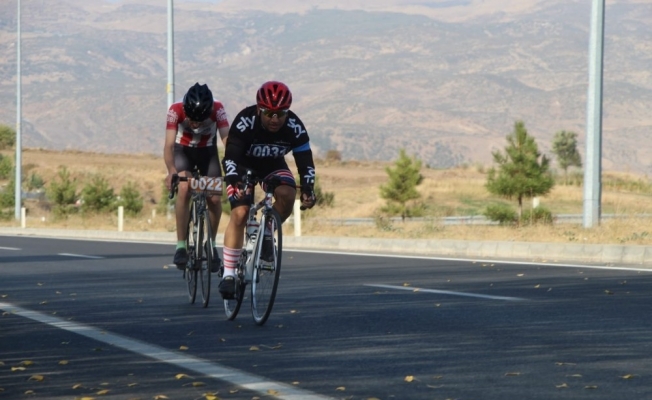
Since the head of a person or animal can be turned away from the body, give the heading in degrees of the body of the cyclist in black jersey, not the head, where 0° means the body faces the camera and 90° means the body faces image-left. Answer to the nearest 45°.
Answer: approximately 0°

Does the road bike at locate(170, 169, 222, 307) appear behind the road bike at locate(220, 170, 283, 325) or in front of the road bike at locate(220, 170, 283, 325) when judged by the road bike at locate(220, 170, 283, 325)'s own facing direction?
behind

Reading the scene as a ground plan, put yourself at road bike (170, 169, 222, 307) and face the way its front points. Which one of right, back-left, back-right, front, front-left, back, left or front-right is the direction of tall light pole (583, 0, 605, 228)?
back-left

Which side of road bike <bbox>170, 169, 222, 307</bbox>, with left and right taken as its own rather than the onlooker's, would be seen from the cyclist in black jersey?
front

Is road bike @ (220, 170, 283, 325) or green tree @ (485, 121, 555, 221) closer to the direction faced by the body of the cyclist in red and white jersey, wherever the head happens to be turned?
the road bike

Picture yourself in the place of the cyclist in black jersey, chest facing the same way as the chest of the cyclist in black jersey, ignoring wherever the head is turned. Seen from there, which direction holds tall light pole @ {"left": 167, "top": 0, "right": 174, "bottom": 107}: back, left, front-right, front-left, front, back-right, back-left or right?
back

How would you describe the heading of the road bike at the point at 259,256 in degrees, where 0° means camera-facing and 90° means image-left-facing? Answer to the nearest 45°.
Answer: approximately 315°

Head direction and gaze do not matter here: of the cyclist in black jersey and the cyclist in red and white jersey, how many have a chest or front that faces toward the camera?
2

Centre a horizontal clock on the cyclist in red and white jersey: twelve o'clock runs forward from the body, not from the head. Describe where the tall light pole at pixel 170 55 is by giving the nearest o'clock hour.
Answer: The tall light pole is roughly at 6 o'clock from the cyclist in red and white jersey.

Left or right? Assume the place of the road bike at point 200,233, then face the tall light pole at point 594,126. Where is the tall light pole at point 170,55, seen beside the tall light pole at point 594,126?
left
